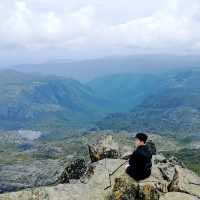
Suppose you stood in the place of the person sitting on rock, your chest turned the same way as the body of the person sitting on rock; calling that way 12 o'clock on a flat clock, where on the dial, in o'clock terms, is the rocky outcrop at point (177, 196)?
The rocky outcrop is roughly at 5 o'clock from the person sitting on rock.

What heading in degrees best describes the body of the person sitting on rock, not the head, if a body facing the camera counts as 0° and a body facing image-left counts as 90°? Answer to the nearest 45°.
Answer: approximately 135°
